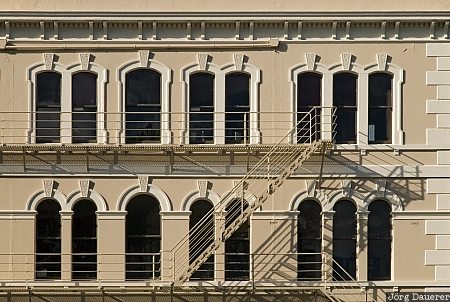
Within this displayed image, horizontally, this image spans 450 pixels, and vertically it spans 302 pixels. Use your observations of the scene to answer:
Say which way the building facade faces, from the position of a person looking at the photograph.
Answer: facing the viewer
